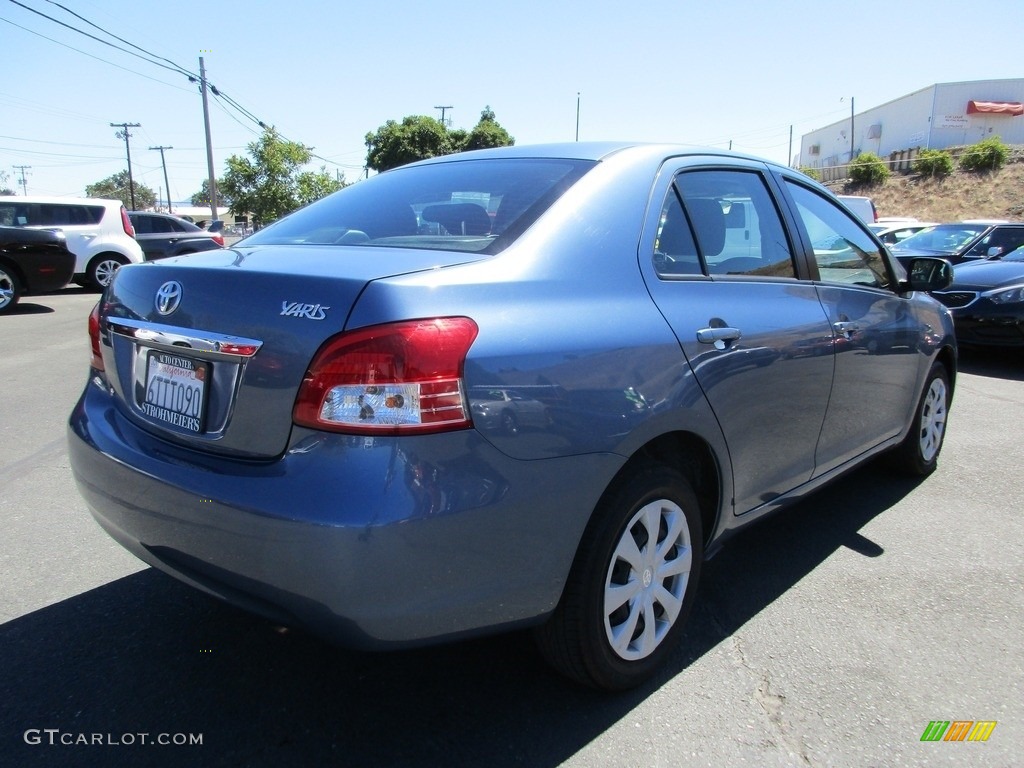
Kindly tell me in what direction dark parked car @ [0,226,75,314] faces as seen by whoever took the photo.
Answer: facing to the left of the viewer

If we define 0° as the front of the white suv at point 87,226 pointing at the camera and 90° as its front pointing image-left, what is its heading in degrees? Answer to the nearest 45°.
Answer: approximately 90°

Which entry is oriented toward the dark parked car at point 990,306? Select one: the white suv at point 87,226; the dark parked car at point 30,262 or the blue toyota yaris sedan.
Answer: the blue toyota yaris sedan

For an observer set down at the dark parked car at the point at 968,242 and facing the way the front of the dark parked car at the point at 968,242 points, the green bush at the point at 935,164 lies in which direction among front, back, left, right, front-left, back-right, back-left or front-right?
back-right

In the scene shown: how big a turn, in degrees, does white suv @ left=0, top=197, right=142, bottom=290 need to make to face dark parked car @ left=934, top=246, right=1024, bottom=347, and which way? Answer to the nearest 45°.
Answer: approximately 135° to its left

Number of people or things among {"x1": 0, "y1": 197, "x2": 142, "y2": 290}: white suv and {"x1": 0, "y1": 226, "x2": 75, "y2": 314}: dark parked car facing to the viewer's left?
2

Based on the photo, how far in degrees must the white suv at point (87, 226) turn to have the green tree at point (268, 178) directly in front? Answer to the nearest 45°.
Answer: approximately 90° to its right

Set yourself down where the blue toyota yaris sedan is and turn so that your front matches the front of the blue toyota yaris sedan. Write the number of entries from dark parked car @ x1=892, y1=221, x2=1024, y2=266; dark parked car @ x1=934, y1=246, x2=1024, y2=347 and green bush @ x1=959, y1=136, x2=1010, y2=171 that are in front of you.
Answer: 3

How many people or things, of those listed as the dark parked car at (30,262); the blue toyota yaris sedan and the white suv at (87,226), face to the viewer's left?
2

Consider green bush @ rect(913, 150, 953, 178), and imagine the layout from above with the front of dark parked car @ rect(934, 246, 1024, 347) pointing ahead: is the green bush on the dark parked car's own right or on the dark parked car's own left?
on the dark parked car's own right

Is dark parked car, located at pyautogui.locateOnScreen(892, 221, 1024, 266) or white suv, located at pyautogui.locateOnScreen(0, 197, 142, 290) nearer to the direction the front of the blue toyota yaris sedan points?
the dark parked car

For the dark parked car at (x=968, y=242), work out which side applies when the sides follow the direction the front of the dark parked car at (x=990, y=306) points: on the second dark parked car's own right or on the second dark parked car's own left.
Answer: on the second dark parked car's own right

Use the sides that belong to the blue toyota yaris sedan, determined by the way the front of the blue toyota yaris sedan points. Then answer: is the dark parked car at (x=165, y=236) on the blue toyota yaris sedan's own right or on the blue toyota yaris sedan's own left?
on the blue toyota yaris sedan's own left

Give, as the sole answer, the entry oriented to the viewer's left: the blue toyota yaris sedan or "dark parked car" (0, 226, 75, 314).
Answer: the dark parked car

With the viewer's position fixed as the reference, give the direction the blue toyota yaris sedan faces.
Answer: facing away from the viewer and to the right of the viewer
